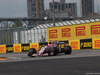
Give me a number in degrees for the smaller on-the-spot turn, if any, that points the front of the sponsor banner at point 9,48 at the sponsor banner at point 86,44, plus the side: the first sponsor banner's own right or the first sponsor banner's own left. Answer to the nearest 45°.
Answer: approximately 45° to the first sponsor banner's own left

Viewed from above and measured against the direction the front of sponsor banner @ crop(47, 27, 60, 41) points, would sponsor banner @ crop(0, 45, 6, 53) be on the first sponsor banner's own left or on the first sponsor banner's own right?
on the first sponsor banner's own right

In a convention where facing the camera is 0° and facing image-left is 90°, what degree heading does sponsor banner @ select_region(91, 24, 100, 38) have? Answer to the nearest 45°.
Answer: approximately 0°

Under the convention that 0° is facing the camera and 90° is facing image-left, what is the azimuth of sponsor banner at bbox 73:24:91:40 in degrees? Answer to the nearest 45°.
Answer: approximately 0°
